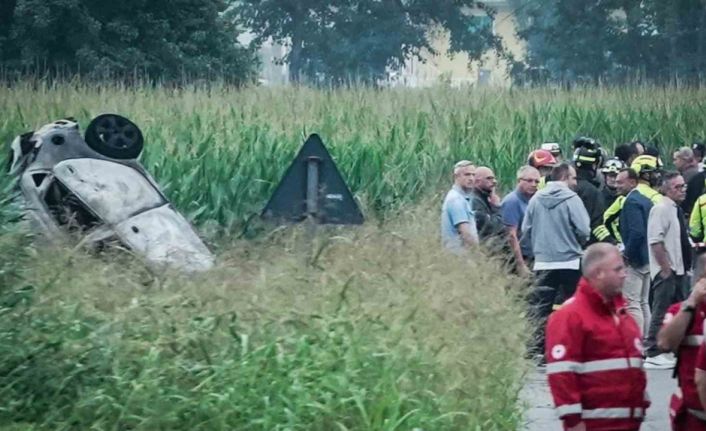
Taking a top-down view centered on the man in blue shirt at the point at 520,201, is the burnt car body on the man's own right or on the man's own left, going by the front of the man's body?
on the man's own right

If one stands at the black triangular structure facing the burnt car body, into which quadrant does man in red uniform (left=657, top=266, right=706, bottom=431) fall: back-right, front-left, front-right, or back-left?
back-left

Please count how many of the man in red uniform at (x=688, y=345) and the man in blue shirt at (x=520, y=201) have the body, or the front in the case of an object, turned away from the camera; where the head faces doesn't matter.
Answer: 0
